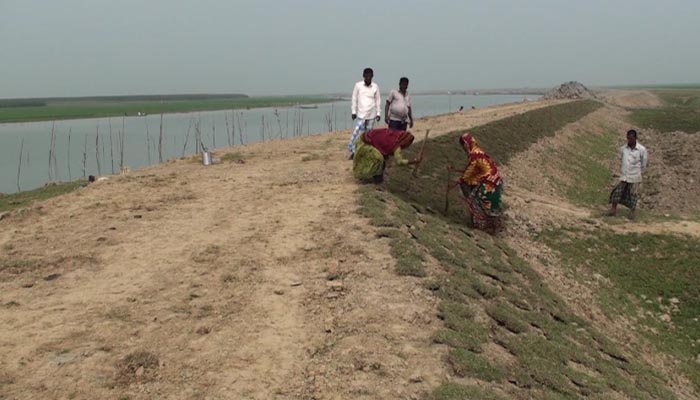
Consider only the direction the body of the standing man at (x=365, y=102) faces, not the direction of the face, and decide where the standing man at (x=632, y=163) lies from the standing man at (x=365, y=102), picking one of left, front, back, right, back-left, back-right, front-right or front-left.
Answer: left

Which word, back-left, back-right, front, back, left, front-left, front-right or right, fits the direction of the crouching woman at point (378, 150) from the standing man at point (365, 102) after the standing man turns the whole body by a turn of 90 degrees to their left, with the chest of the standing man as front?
right

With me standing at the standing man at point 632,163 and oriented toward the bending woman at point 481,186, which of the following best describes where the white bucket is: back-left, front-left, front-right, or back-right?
front-right

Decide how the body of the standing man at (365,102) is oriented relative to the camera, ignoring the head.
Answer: toward the camera

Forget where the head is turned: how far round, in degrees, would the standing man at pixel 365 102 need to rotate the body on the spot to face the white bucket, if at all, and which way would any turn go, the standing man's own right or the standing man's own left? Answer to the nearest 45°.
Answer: approximately 135° to the standing man's own right

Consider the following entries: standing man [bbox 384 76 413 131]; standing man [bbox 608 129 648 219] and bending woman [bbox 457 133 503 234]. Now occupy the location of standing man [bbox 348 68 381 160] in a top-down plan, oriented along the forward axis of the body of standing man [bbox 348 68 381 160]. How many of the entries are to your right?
0

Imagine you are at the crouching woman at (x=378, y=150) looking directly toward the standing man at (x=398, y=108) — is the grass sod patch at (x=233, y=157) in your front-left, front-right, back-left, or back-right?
front-left

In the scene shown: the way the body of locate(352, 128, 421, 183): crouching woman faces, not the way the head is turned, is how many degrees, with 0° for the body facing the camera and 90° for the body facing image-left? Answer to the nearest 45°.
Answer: approximately 270°

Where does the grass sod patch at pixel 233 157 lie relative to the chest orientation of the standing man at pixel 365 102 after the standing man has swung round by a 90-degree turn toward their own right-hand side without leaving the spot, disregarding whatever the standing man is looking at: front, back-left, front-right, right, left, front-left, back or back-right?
front-right

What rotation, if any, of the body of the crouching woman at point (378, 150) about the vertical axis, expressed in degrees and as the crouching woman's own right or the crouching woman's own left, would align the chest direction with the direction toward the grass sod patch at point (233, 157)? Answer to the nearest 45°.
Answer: approximately 135° to the crouching woman's own left

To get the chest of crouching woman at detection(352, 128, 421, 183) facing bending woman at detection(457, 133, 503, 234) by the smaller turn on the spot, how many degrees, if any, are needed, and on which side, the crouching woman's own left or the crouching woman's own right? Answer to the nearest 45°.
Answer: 0° — they already face them

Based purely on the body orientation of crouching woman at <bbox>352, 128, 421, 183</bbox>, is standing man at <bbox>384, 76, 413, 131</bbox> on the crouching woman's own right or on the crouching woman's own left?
on the crouching woman's own left

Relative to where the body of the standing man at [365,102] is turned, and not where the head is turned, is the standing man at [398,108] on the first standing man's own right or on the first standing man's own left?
on the first standing man's own left

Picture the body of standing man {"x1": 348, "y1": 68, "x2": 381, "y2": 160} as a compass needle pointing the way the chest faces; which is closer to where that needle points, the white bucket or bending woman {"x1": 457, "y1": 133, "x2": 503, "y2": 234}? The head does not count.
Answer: the bending woman

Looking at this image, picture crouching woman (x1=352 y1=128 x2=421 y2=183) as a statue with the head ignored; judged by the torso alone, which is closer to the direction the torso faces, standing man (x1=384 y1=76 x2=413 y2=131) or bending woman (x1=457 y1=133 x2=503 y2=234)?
the bending woman
